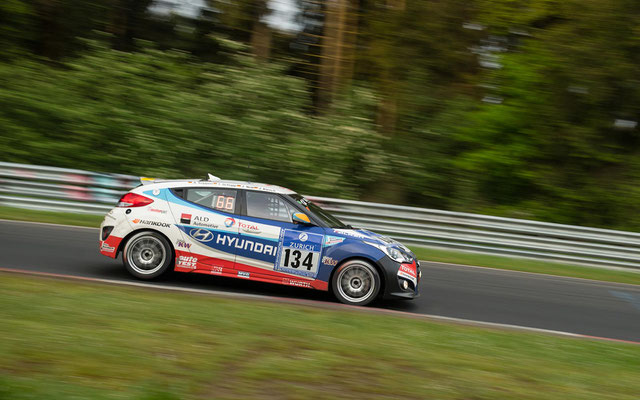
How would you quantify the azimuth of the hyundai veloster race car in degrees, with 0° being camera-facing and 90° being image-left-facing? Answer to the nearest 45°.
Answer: approximately 270°

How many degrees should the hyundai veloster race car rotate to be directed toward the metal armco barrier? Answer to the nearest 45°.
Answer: approximately 45° to its left

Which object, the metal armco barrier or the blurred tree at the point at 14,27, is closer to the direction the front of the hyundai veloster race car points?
the metal armco barrier

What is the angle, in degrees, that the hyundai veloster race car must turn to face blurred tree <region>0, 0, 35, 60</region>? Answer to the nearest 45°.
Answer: approximately 135° to its left
